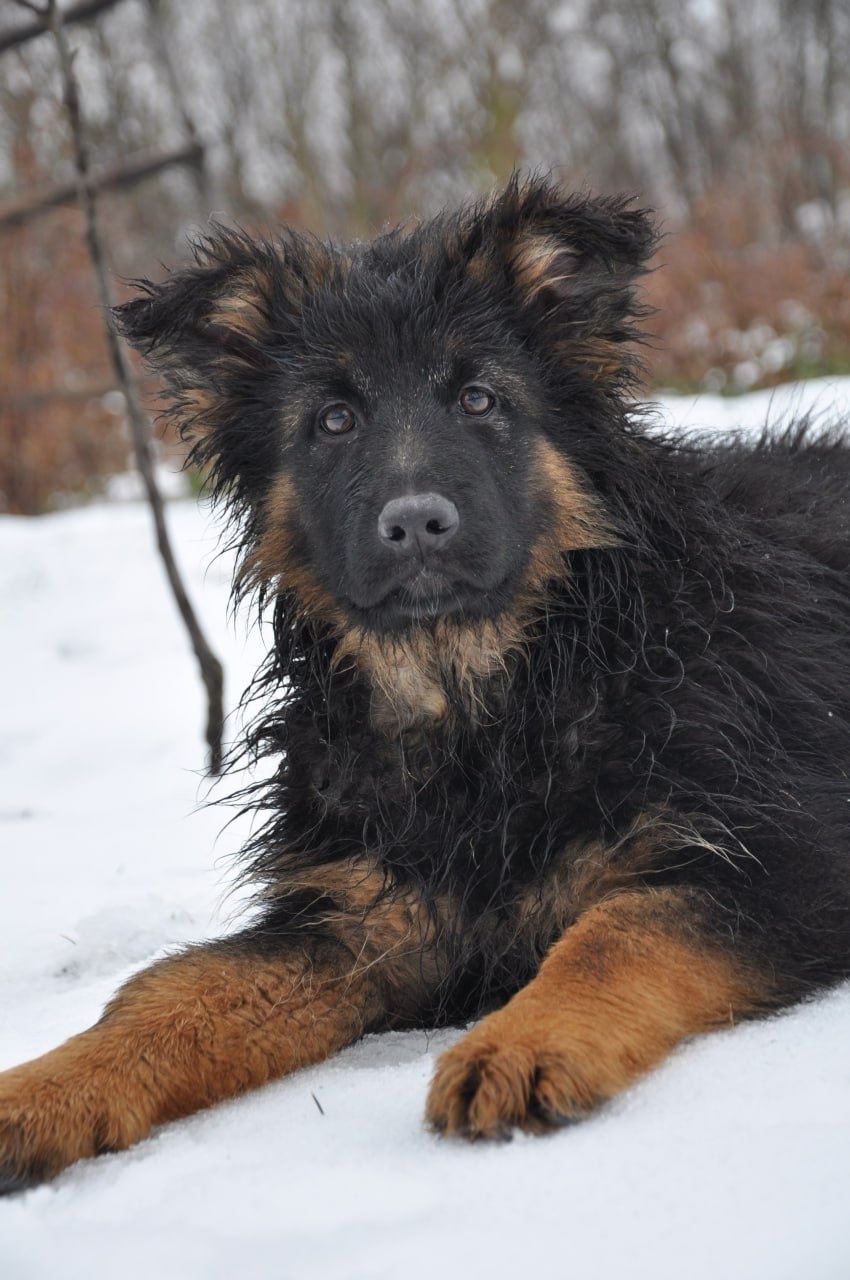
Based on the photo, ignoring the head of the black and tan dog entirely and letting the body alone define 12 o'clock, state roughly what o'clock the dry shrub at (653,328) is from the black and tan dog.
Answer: The dry shrub is roughly at 5 o'clock from the black and tan dog.

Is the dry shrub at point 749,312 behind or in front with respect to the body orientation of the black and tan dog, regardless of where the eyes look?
behind

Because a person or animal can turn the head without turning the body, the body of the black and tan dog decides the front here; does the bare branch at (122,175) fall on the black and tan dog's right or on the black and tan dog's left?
on the black and tan dog's right

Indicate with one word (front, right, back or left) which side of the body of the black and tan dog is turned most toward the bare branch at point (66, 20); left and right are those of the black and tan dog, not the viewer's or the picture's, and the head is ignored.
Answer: right

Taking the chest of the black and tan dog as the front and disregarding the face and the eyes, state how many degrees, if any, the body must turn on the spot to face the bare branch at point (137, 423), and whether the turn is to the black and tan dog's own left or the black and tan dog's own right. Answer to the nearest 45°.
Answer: approximately 90° to the black and tan dog's own right

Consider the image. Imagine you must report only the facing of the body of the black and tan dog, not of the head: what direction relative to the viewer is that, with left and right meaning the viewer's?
facing the viewer and to the left of the viewer
